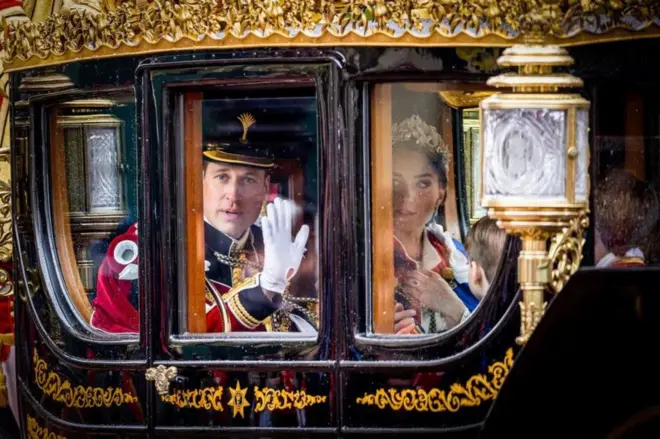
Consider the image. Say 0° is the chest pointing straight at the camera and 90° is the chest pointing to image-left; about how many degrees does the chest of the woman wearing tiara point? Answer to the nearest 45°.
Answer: approximately 45°

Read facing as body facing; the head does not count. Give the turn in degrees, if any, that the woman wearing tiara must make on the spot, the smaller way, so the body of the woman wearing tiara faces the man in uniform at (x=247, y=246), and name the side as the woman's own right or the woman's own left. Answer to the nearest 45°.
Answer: approximately 45° to the woman's own right

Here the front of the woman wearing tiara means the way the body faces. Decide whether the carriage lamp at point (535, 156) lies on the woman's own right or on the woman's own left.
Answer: on the woman's own left
